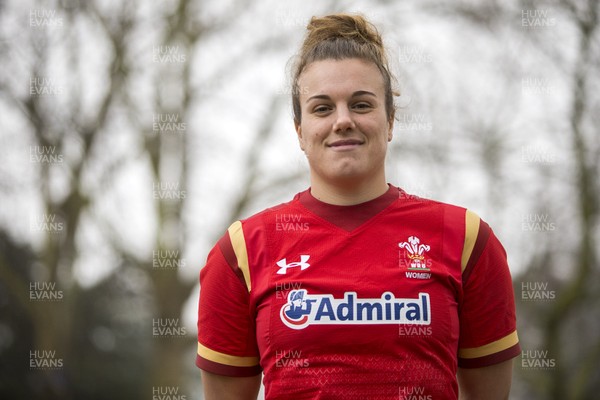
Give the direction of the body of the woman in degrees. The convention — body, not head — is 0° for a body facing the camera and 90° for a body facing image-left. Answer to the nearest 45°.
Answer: approximately 0°
